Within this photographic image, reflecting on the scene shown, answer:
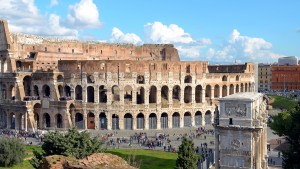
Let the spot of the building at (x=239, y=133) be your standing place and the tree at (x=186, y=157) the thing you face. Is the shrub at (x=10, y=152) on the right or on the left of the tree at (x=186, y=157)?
right
